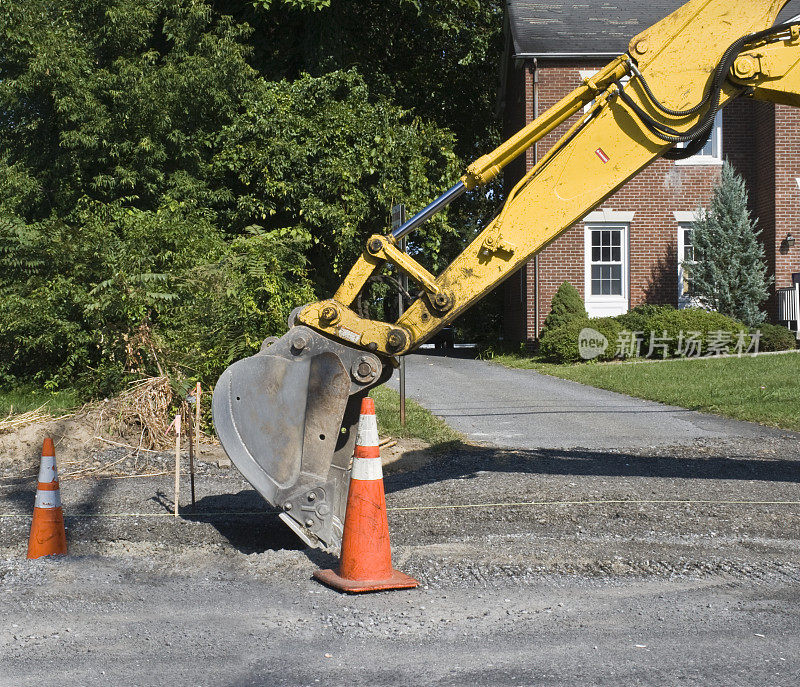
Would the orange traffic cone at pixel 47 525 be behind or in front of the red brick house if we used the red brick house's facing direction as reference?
in front

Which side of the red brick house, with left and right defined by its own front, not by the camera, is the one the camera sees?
front

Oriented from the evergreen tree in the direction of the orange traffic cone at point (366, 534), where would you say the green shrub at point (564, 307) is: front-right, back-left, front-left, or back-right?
front-right

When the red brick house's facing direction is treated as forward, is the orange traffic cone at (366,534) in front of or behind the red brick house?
in front

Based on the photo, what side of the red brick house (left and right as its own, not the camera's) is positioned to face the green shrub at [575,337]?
front

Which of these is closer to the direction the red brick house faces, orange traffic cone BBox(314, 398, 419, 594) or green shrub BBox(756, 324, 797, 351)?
the orange traffic cone
